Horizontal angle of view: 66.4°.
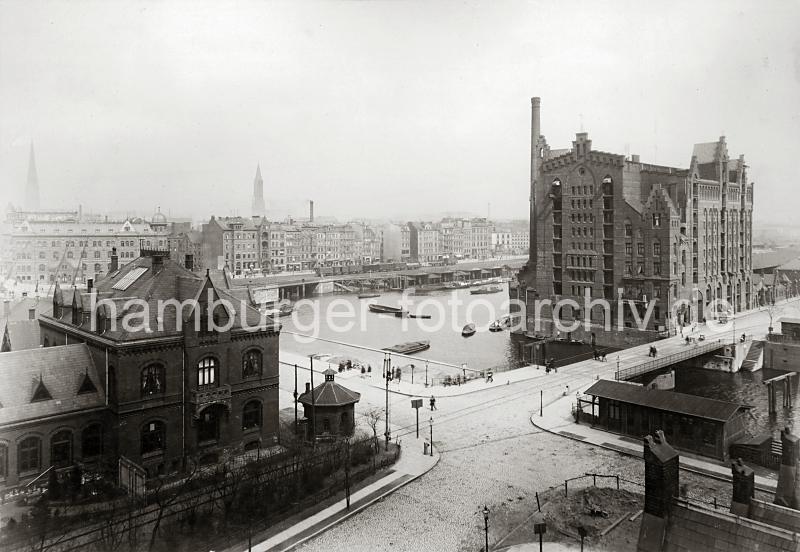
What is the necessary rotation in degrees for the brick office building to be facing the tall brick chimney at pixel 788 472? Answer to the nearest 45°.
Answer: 0° — it already faces it

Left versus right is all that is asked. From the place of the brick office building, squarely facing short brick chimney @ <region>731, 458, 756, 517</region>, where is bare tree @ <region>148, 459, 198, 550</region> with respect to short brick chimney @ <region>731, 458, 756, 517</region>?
right

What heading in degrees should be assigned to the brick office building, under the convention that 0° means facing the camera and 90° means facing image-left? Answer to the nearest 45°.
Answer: approximately 315°

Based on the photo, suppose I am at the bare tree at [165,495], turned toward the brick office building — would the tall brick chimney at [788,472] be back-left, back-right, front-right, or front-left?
back-right

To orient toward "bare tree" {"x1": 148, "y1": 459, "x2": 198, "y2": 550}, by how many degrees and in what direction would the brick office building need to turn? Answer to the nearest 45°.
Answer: approximately 45° to its right

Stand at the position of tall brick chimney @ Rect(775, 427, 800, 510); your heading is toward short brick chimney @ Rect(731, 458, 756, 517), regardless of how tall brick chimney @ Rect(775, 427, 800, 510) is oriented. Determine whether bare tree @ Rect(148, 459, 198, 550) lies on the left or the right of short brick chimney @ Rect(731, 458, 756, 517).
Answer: right

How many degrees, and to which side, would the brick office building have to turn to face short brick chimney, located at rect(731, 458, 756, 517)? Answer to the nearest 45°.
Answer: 0° — it already faces it
